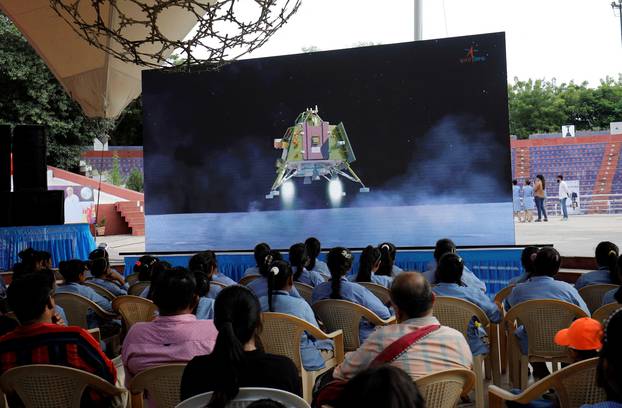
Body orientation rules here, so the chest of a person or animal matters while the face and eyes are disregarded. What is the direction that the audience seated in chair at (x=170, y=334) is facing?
away from the camera

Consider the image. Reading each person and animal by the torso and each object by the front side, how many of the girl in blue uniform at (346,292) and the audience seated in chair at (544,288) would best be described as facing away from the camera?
2

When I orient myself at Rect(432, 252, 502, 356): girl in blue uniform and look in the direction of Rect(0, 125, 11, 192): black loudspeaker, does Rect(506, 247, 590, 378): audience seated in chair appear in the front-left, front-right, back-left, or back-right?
back-right

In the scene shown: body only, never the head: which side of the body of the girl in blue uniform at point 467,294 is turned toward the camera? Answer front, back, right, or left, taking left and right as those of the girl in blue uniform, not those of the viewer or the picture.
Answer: back

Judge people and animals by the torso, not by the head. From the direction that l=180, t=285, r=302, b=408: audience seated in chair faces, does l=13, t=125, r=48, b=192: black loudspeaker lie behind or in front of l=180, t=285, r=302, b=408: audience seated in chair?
in front

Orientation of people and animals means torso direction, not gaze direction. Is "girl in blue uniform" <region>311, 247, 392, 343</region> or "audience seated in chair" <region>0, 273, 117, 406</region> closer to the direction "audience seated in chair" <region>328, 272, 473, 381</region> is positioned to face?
the girl in blue uniform

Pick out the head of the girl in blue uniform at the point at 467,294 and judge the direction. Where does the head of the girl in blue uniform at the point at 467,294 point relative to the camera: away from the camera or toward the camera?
away from the camera

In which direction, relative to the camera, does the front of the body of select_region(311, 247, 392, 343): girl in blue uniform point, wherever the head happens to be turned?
away from the camera

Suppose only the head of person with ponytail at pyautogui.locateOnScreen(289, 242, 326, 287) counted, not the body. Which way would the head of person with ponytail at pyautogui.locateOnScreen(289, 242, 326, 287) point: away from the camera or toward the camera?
away from the camera

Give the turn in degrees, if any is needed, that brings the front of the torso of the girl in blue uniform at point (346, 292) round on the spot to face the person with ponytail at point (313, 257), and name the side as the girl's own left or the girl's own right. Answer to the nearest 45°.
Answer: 0° — they already face them

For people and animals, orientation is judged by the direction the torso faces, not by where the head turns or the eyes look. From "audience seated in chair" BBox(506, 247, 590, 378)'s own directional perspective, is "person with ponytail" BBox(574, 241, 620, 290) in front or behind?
in front

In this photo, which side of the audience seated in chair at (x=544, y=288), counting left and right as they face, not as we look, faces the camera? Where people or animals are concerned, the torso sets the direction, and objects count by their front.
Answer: back

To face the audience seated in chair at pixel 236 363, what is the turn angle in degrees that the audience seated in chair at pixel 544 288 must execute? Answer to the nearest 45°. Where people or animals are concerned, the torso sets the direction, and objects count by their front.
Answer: approximately 135° to their left

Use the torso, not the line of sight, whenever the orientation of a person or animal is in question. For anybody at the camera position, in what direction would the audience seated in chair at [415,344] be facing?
facing away from the viewer

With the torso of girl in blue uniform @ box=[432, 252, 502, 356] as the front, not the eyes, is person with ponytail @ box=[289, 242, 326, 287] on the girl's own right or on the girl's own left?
on the girl's own left

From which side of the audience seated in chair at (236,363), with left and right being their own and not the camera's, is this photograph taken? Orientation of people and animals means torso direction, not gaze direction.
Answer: back

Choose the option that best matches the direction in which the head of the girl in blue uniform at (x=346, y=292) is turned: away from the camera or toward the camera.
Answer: away from the camera

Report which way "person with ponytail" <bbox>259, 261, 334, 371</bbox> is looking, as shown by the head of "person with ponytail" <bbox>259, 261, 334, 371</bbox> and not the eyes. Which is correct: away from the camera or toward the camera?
away from the camera

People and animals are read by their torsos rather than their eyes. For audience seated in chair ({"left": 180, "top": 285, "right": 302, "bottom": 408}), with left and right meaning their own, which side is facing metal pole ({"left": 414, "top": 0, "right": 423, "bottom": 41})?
front
